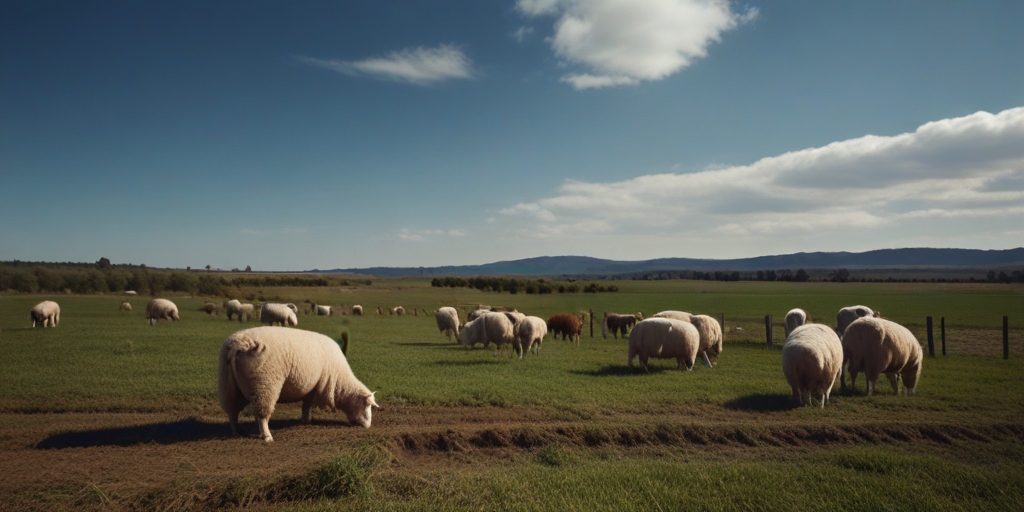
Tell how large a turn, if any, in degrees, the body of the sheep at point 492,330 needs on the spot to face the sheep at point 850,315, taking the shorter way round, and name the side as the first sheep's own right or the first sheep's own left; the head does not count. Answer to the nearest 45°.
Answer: approximately 180°

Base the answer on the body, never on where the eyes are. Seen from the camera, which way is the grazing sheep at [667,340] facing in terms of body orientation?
to the viewer's left

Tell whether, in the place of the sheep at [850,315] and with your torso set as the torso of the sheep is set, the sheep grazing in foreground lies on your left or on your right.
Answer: on your right

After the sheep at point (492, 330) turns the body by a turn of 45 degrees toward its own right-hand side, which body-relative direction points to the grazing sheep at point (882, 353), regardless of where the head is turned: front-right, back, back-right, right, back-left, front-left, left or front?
back

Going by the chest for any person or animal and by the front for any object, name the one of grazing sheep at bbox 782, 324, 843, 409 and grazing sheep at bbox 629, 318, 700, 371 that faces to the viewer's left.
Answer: grazing sheep at bbox 629, 318, 700, 371

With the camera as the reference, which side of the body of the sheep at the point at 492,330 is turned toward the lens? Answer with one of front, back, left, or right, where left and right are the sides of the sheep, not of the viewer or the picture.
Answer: left

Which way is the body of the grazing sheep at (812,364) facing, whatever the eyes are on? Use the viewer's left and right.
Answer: facing away from the viewer

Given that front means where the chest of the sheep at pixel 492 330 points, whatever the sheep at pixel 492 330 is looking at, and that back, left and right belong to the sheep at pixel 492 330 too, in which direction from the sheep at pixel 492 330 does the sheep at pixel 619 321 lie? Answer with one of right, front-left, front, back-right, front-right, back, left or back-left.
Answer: back-right

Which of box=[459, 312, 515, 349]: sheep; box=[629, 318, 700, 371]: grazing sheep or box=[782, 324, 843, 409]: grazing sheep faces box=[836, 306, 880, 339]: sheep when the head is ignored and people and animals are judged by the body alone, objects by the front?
box=[782, 324, 843, 409]: grazing sheep
